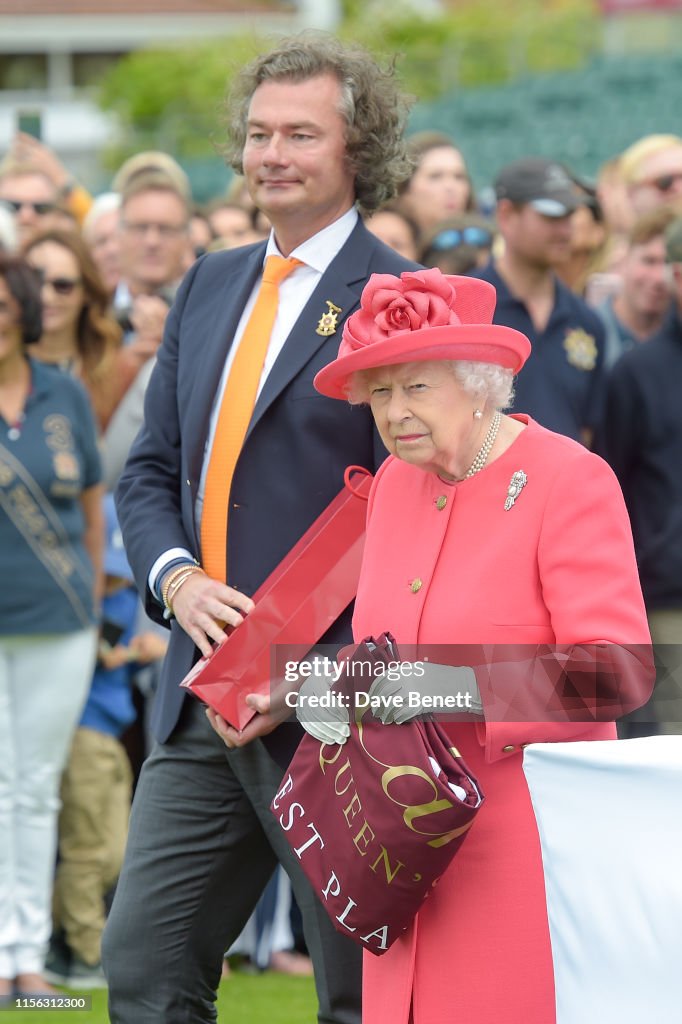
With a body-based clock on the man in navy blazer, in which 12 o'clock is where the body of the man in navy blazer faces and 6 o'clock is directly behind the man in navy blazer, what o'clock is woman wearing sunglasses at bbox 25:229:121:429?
The woman wearing sunglasses is roughly at 4 o'clock from the man in navy blazer.

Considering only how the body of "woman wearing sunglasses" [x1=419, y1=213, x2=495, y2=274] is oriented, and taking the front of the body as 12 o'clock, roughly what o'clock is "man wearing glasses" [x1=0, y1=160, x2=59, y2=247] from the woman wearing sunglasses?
The man wearing glasses is roughly at 4 o'clock from the woman wearing sunglasses.

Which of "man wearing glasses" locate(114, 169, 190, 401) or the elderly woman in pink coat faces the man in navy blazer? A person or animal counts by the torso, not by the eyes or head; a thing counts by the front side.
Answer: the man wearing glasses

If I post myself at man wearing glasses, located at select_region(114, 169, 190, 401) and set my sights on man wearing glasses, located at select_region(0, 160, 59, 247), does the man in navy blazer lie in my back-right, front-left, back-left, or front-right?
back-left

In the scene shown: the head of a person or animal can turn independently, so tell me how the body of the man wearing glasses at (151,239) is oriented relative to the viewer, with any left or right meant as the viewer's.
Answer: facing the viewer

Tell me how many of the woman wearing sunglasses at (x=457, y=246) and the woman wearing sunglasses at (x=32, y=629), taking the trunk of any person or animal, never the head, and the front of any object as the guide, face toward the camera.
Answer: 2

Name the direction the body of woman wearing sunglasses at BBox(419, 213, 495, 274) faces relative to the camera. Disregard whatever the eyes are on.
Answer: toward the camera

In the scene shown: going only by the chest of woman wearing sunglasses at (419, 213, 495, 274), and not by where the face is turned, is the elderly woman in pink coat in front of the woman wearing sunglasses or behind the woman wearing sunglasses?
in front

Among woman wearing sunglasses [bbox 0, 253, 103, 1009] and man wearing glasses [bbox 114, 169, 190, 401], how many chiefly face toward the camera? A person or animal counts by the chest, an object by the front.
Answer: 2

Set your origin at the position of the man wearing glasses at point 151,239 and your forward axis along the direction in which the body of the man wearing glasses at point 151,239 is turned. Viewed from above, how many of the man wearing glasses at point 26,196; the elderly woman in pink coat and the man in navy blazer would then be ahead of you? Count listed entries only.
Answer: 2

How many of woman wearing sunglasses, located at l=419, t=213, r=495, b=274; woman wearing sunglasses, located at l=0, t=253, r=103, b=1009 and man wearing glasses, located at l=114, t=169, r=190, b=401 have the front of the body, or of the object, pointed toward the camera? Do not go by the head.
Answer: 3
